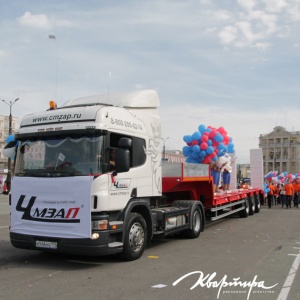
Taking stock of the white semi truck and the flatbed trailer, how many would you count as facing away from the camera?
0

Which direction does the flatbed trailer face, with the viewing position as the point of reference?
facing the viewer and to the left of the viewer

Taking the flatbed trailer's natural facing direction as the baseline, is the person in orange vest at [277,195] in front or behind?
behind

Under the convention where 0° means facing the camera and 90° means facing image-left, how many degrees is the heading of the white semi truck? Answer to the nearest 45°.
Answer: approximately 45°

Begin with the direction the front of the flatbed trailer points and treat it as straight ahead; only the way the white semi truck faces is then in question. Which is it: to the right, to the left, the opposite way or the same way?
the same way

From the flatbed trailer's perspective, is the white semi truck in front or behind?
in front
